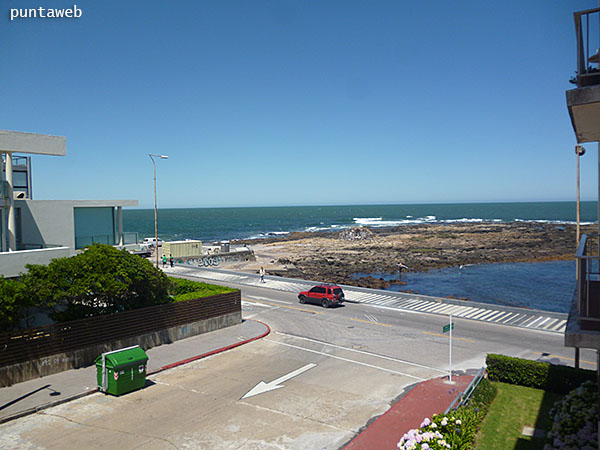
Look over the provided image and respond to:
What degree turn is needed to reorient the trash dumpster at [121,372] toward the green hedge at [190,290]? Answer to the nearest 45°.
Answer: approximately 135° to its left

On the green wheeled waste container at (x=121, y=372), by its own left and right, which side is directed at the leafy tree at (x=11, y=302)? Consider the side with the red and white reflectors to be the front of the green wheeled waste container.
back

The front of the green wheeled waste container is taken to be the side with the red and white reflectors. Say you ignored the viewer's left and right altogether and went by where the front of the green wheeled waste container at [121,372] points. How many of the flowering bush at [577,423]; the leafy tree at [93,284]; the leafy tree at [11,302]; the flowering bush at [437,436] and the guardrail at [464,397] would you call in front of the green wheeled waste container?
3

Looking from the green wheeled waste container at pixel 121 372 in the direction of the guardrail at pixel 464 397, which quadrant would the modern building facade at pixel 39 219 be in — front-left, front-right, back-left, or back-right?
back-left

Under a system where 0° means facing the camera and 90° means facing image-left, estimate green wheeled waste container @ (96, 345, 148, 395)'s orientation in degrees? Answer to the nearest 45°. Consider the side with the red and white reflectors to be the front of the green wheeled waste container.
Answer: approximately 315°

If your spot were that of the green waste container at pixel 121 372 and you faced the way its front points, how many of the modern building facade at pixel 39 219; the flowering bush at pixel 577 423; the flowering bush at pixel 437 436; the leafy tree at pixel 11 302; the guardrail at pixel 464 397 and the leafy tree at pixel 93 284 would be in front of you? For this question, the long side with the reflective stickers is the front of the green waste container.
3

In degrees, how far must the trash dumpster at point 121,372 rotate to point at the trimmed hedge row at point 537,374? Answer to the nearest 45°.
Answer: approximately 45° to its left
